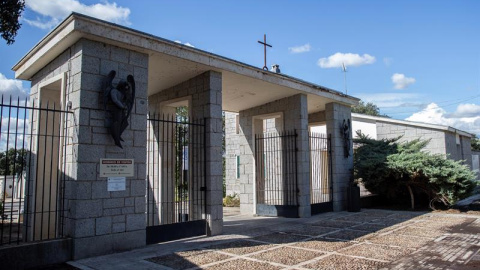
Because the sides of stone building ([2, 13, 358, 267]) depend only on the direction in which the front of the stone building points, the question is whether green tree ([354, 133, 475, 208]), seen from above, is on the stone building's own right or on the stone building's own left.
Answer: on the stone building's own left

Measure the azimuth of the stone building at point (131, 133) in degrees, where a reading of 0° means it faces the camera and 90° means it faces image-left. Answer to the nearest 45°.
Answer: approximately 315°

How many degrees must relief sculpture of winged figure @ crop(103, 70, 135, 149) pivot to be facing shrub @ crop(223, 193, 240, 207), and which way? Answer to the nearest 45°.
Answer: approximately 90° to its left

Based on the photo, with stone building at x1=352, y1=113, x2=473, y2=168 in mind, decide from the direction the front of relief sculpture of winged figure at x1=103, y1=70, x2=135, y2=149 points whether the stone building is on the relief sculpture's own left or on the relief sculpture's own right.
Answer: on the relief sculpture's own left

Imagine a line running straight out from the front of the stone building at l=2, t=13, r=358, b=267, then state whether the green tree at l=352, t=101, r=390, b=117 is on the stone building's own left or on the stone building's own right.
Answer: on the stone building's own left

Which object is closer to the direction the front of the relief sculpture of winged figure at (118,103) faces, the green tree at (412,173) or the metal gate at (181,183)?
the green tree

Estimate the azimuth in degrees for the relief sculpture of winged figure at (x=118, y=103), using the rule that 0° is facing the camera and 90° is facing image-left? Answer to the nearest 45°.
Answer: approximately 315°

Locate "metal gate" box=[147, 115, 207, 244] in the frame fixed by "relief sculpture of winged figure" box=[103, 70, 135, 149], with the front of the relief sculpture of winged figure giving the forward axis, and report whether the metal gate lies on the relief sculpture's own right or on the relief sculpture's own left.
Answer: on the relief sculpture's own left

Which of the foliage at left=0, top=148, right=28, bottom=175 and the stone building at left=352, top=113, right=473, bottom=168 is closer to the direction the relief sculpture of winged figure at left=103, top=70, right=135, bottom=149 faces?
the stone building

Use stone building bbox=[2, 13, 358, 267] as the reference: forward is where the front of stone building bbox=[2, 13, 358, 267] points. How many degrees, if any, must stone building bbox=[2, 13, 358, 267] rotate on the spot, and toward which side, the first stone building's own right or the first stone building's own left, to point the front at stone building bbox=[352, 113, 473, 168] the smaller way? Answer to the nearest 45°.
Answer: approximately 90° to the first stone building's own left
